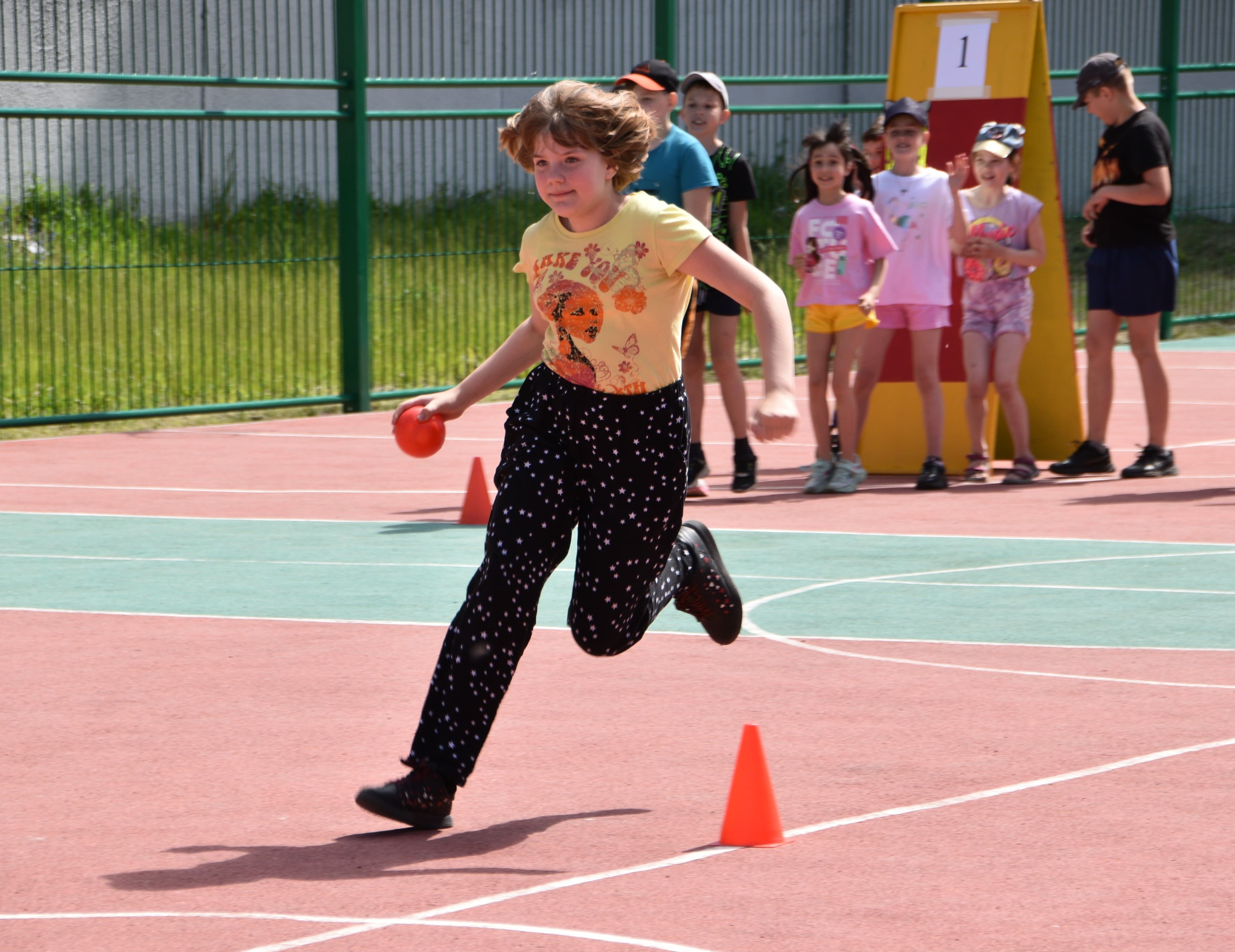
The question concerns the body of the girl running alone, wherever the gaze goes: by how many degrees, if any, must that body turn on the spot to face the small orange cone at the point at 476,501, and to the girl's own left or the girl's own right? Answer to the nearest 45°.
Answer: approximately 135° to the girl's own right

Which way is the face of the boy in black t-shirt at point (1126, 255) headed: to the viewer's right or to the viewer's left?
to the viewer's left

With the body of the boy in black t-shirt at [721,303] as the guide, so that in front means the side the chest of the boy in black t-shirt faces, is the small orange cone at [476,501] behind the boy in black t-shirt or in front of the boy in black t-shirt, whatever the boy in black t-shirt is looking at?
in front

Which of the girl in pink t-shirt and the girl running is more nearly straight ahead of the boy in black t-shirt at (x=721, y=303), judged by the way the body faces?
the girl running

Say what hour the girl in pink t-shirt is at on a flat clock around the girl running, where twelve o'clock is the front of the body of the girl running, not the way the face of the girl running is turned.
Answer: The girl in pink t-shirt is roughly at 5 o'clock from the girl running.

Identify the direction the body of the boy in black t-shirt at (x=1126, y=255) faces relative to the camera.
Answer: to the viewer's left

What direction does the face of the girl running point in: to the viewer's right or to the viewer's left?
to the viewer's left

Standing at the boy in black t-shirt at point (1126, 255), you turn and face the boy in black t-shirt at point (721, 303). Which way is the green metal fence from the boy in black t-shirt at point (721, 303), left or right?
right

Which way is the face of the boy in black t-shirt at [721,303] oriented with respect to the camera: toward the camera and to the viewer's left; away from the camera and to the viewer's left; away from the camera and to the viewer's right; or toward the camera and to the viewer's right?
toward the camera and to the viewer's left

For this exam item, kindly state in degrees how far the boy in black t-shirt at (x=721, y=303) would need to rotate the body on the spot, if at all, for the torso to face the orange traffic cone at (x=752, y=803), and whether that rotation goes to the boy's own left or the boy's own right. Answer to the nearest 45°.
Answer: approximately 45° to the boy's own left

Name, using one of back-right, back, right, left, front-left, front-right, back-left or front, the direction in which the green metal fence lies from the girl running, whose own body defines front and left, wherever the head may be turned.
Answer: back-right
